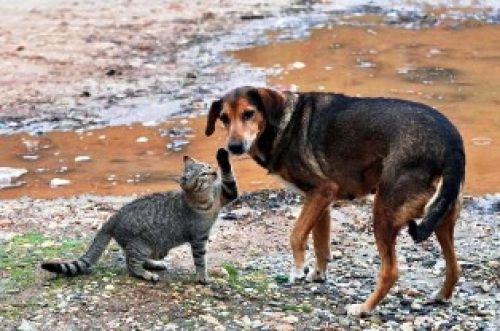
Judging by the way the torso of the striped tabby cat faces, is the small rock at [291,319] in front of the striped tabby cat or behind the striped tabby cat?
in front

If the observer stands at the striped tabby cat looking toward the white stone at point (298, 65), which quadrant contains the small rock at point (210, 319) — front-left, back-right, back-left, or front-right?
back-right

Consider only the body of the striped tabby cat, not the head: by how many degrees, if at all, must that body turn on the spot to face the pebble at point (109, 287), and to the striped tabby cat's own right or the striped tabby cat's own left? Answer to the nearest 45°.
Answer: approximately 135° to the striped tabby cat's own right

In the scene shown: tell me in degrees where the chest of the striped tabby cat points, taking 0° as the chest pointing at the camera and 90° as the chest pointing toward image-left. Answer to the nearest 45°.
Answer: approximately 270°

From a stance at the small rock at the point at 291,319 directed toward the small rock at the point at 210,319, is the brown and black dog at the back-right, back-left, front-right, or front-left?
back-right

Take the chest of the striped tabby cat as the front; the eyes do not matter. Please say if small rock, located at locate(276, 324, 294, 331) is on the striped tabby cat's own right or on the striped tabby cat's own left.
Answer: on the striped tabby cat's own right

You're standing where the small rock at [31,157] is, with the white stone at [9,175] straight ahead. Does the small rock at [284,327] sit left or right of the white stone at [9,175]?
left

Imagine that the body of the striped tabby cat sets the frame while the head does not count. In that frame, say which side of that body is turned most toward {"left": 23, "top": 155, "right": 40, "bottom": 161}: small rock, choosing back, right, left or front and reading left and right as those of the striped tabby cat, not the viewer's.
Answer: left

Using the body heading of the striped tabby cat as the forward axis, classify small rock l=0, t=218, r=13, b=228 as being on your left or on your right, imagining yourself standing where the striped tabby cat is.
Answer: on your left

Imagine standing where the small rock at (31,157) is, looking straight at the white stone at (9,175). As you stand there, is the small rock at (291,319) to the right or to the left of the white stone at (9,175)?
left

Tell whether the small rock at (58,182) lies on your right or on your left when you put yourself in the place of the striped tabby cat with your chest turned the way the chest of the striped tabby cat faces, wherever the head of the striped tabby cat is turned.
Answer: on your left

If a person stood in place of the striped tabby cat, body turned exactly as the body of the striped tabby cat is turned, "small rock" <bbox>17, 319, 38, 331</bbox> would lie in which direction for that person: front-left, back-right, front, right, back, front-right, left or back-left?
back-right

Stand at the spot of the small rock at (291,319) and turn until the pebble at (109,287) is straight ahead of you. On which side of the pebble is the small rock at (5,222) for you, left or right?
right
